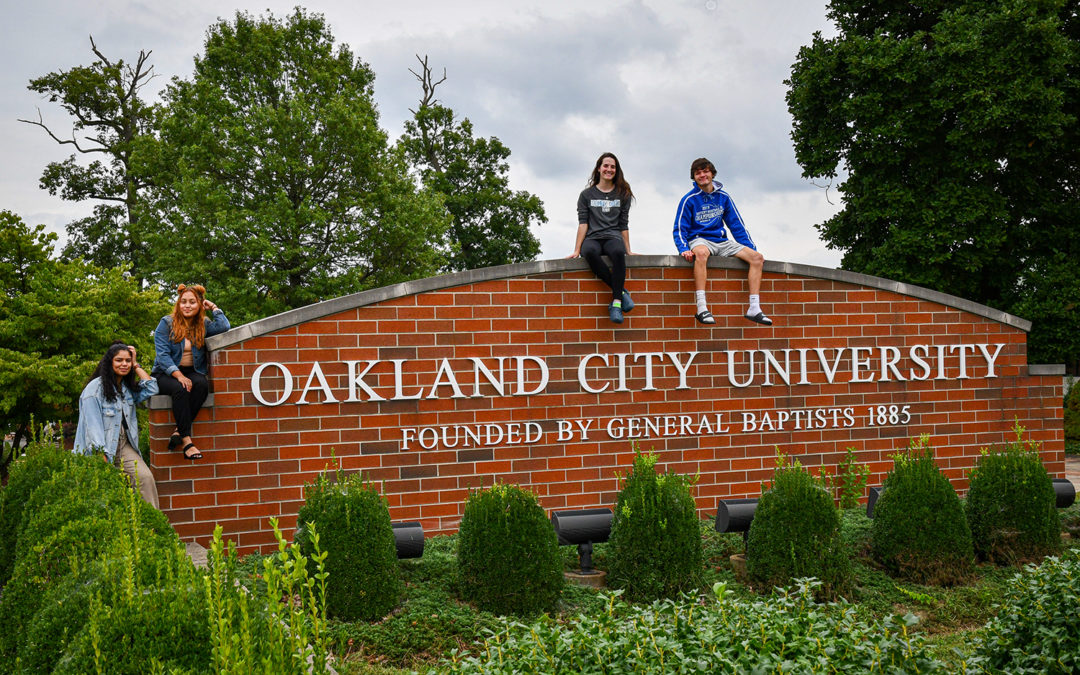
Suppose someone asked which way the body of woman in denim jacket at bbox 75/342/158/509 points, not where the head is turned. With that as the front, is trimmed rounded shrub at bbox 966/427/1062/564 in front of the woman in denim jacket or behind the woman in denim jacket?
in front

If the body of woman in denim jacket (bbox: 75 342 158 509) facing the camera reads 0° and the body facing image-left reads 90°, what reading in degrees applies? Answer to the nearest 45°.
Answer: approximately 315°

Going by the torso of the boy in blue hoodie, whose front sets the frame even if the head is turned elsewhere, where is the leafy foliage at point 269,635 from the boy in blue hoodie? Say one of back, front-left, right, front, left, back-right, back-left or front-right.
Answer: front

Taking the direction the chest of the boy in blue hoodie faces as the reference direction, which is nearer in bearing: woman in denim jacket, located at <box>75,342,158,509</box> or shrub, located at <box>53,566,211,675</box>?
the shrub

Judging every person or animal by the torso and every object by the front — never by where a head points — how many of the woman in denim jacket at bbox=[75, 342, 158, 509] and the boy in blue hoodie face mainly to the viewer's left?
0

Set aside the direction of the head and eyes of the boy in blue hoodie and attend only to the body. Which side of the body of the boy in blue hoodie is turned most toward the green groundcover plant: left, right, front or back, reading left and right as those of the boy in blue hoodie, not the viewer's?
front

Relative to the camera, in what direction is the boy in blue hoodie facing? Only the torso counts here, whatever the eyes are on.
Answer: toward the camera
